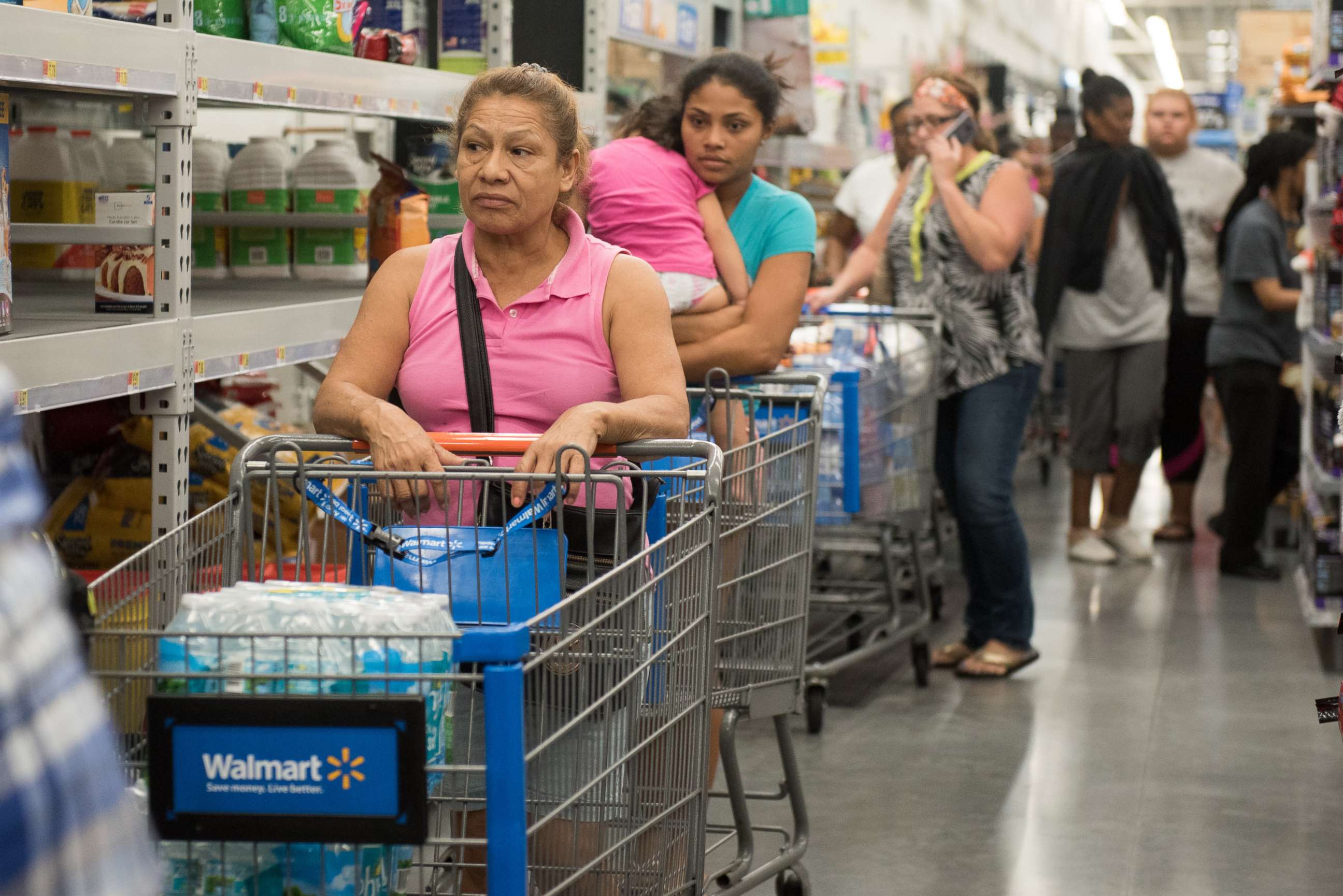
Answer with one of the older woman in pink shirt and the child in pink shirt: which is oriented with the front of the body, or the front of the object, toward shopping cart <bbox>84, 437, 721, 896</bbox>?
the older woman in pink shirt

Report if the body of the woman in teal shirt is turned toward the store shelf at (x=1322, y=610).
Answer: no

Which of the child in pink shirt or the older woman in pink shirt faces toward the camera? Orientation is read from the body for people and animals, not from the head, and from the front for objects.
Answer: the older woman in pink shirt

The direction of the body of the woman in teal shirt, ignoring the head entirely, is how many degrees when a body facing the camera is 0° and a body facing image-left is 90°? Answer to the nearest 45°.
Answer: approximately 45°

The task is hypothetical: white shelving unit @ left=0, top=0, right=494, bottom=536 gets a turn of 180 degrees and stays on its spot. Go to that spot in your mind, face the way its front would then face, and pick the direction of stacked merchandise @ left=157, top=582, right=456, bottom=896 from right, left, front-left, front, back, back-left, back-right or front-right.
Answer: back-left

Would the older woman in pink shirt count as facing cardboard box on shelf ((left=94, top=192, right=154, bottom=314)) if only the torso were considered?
no

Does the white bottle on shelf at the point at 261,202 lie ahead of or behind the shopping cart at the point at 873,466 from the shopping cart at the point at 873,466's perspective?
ahead

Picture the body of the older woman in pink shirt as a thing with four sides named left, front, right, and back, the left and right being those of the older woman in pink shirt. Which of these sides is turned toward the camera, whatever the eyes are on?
front

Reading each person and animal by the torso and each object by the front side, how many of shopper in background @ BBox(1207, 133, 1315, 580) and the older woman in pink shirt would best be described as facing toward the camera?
1

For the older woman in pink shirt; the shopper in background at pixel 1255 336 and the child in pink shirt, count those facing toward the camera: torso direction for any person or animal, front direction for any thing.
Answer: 1

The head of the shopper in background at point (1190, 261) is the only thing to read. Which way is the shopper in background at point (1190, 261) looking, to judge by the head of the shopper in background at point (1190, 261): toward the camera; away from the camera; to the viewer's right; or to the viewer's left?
toward the camera

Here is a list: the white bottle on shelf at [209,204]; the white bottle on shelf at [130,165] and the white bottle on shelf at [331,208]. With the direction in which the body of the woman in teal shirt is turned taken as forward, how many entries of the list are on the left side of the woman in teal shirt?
0

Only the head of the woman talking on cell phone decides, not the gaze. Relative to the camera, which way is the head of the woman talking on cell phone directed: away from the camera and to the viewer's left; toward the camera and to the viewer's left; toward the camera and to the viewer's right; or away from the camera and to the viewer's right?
toward the camera and to the viewer's left

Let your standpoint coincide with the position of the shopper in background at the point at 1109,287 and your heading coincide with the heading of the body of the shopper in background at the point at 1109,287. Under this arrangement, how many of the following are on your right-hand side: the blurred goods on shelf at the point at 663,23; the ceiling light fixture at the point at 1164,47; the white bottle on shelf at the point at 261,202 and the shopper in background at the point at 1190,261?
2
